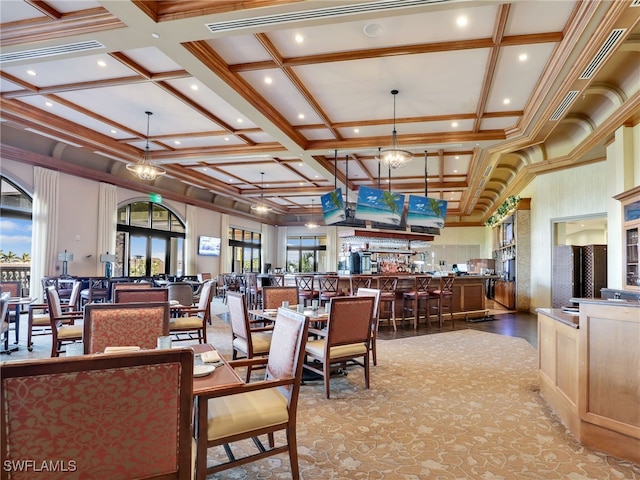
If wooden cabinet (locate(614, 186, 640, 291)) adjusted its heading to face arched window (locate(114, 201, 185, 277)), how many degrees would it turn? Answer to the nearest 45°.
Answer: approximately 45° to its right

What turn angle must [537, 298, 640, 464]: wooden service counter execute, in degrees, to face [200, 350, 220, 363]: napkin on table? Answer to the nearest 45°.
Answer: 0° — it already faces it

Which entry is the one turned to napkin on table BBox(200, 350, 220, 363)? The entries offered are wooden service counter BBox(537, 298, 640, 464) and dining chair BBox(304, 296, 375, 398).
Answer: the wooden service counter

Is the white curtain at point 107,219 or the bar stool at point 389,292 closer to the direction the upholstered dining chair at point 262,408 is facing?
the white curtain

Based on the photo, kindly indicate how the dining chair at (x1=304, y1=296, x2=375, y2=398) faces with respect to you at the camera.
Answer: facing away from the viewer and to the left of the viewer

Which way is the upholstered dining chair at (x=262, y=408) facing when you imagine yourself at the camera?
facing to the left of the viewer

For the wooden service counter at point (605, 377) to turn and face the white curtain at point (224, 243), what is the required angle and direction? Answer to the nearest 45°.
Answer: approximately 90° to its right

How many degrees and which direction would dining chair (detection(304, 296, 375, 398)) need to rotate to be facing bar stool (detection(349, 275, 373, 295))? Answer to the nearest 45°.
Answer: approximately 45° to its right

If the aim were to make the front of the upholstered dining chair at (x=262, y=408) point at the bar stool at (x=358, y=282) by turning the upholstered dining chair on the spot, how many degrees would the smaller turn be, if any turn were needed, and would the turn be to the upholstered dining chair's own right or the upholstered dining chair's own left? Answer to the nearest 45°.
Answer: approximately 90° to the upholstered dining chair's own right
